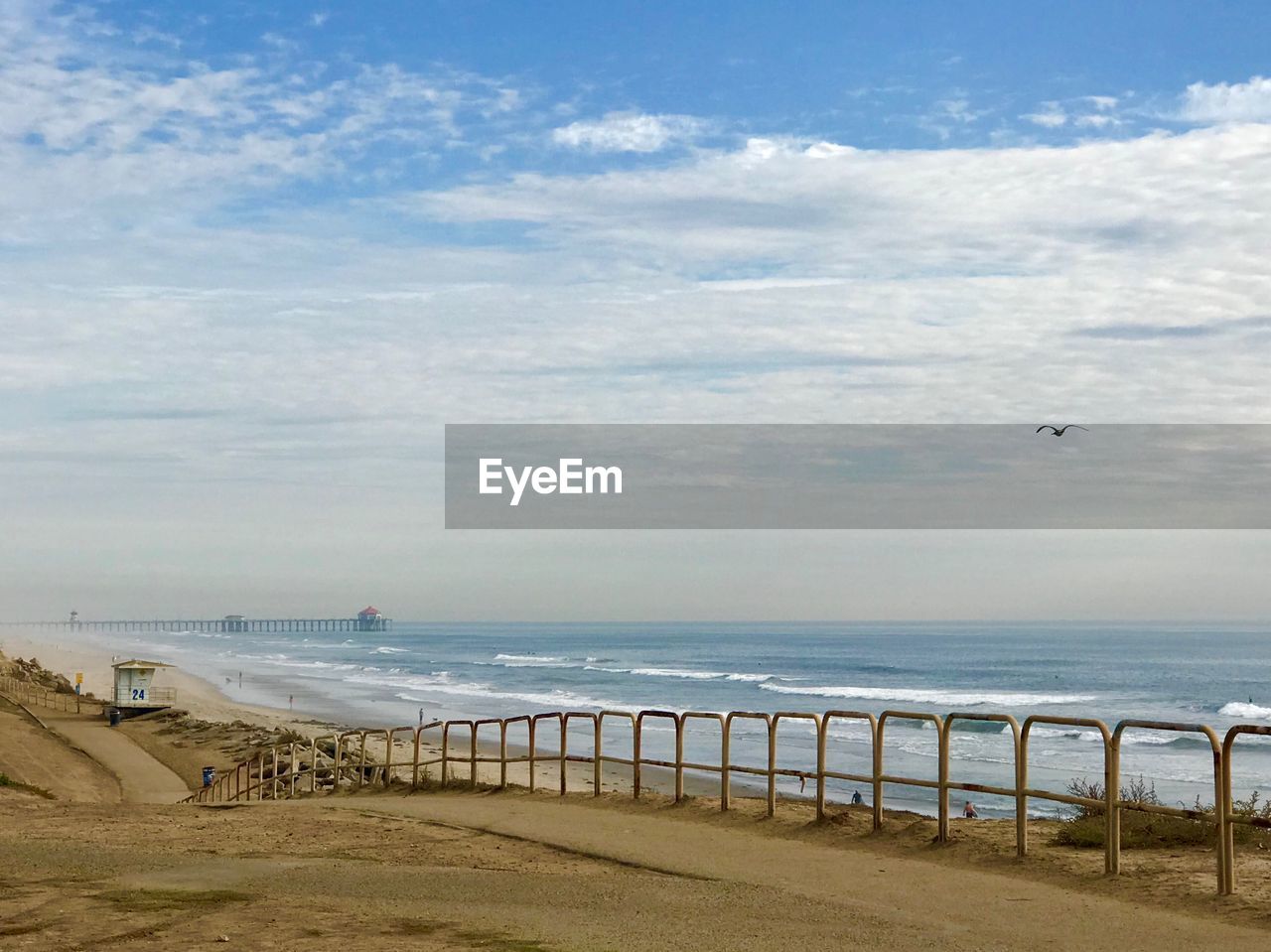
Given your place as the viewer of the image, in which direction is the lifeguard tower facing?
facing to the right of the viewer
